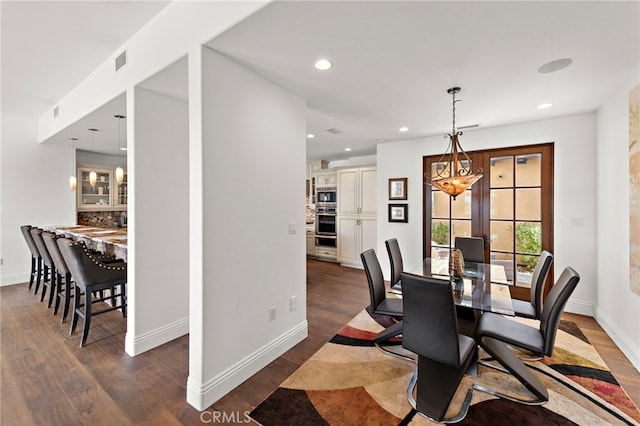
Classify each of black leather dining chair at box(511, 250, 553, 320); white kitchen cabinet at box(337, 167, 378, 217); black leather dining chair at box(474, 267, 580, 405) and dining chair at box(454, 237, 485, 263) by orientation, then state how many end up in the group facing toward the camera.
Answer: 2

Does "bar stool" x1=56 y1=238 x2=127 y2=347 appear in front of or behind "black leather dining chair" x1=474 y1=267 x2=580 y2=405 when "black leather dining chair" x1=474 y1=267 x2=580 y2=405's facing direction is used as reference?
in front

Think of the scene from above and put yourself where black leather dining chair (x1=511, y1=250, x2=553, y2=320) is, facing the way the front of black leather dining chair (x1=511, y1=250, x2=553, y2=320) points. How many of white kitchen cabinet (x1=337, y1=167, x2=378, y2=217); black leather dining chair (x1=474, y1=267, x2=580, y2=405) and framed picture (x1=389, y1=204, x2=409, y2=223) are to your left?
1

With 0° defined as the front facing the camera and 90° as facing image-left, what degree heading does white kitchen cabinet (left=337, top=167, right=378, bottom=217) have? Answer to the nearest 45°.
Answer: approximately 0°

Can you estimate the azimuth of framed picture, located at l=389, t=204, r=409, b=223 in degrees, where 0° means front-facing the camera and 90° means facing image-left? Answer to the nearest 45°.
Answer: approximately 0°

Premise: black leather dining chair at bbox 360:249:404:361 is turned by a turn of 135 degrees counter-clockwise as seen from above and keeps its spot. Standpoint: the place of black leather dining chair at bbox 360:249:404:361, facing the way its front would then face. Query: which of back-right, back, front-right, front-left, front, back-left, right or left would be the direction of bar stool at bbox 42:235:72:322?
left

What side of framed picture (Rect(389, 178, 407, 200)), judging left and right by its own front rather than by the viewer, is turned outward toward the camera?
front

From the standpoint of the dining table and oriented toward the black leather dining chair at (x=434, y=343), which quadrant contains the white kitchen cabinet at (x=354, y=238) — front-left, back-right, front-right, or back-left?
back-right

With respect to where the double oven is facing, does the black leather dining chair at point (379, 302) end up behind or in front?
in front

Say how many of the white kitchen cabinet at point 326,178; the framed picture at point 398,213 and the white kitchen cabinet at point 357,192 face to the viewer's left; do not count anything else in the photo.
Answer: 0

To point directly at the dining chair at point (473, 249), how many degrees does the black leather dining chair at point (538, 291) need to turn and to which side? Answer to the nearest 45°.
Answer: approximately 45° to its right

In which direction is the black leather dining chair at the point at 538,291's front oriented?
to the viewer's left

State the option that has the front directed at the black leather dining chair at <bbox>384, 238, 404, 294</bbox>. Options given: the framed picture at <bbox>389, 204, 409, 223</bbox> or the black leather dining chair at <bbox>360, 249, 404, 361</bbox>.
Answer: the framed picture
